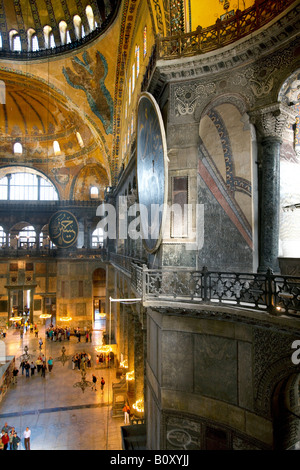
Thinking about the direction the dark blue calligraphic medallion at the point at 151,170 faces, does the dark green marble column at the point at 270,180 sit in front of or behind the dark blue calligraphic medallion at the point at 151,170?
behind

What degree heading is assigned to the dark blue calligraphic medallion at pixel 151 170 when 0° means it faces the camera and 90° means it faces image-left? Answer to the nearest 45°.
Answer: approximately 90°
